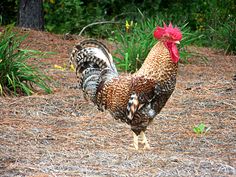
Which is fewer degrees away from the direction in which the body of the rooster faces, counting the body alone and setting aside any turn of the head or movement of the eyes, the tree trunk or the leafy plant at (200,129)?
the leafy plant

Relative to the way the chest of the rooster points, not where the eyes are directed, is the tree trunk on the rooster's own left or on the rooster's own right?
on the rooster's own left

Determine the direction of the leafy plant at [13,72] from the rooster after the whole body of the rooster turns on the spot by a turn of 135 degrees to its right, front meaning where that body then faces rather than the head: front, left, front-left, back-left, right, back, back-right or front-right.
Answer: right

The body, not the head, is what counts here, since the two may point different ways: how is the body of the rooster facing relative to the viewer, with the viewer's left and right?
facing to the right of the viewer

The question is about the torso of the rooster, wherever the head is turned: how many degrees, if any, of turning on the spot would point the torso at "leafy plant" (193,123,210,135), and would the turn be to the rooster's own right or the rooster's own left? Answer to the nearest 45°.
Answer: approximately 45° to the rooster's own left
